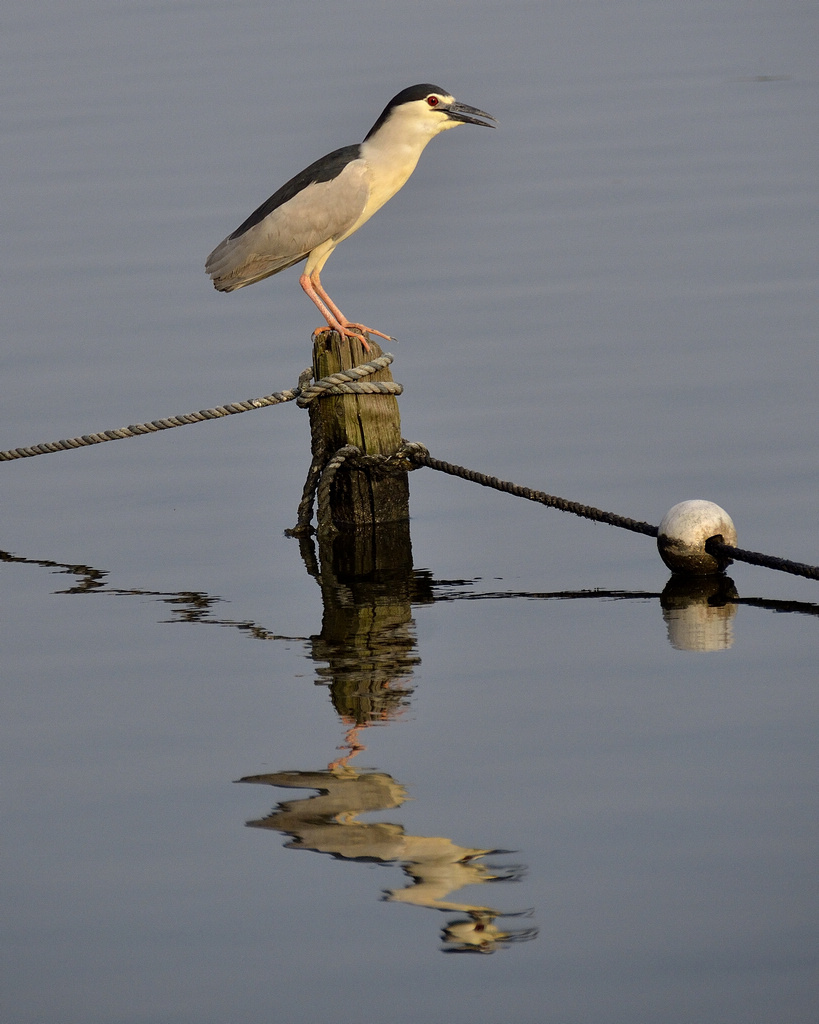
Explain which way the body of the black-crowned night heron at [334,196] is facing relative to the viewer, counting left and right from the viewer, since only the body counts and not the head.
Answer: facing to the right of the viewer
